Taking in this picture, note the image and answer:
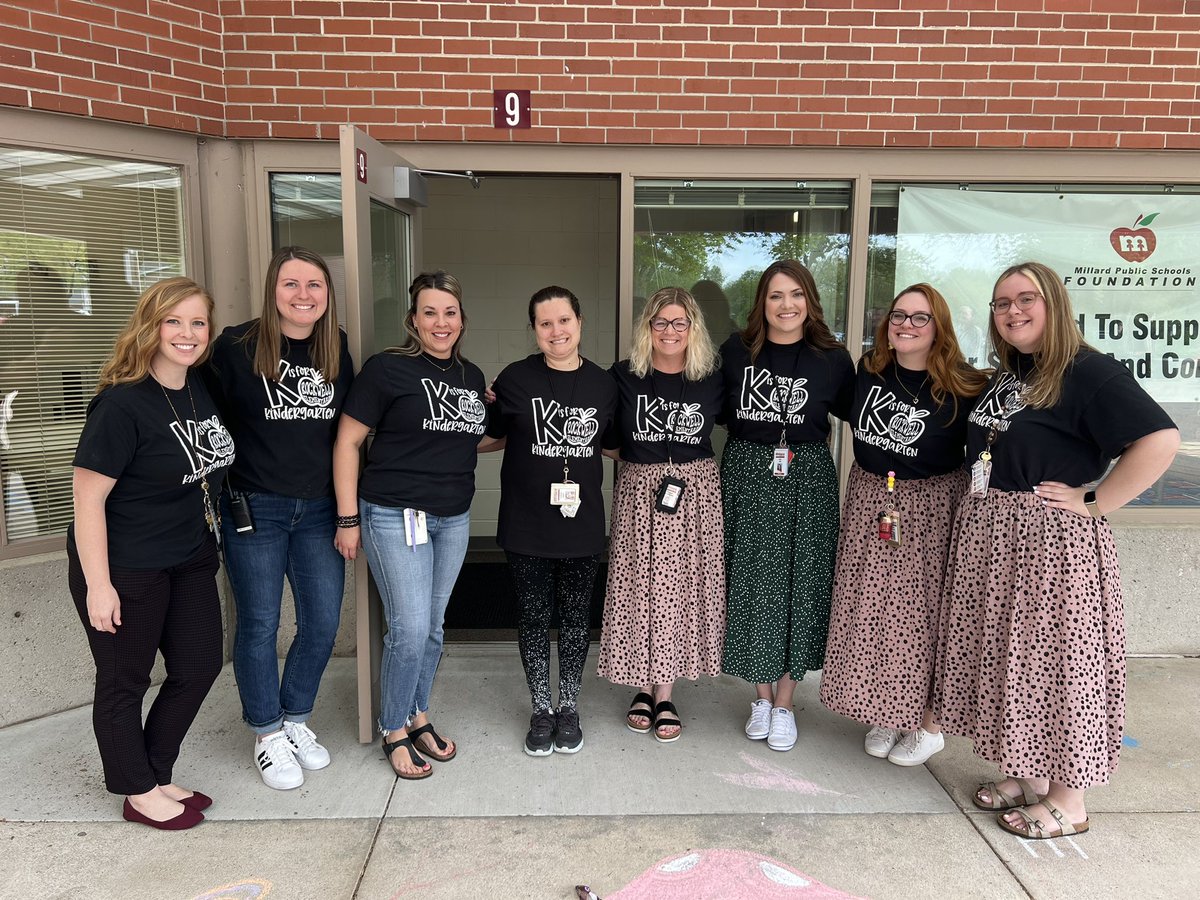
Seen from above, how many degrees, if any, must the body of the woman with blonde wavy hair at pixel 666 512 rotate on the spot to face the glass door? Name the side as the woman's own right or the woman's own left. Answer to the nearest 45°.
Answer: approximately 90° to the woman's own right

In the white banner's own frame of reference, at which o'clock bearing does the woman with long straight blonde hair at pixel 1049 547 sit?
The woman with long straight blonde hair is roughly at 12 o'clock from the white banner.

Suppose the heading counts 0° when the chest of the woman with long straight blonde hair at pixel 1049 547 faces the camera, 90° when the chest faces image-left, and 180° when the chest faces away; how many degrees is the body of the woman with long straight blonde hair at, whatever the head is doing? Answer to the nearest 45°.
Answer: approximately 45°

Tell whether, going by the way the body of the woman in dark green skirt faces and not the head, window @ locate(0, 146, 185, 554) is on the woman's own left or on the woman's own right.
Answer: on the woman's own right

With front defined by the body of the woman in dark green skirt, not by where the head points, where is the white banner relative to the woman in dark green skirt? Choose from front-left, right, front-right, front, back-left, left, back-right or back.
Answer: back-left

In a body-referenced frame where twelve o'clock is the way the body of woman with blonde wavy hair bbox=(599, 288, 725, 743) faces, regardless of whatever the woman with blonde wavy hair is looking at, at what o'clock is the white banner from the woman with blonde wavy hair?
The white banner is roughly at 8 o'clock from the woman with blonde wavy hair.

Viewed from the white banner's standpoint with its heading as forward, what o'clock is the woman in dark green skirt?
The woman in dark green skirt is roughly at 1 o'clock from the white banner.

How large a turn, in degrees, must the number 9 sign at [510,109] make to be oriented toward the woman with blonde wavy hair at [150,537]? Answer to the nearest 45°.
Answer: approximately 45° to its right

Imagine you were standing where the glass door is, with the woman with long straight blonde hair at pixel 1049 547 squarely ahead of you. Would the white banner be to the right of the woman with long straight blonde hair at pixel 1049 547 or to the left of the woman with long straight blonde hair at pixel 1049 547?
left
